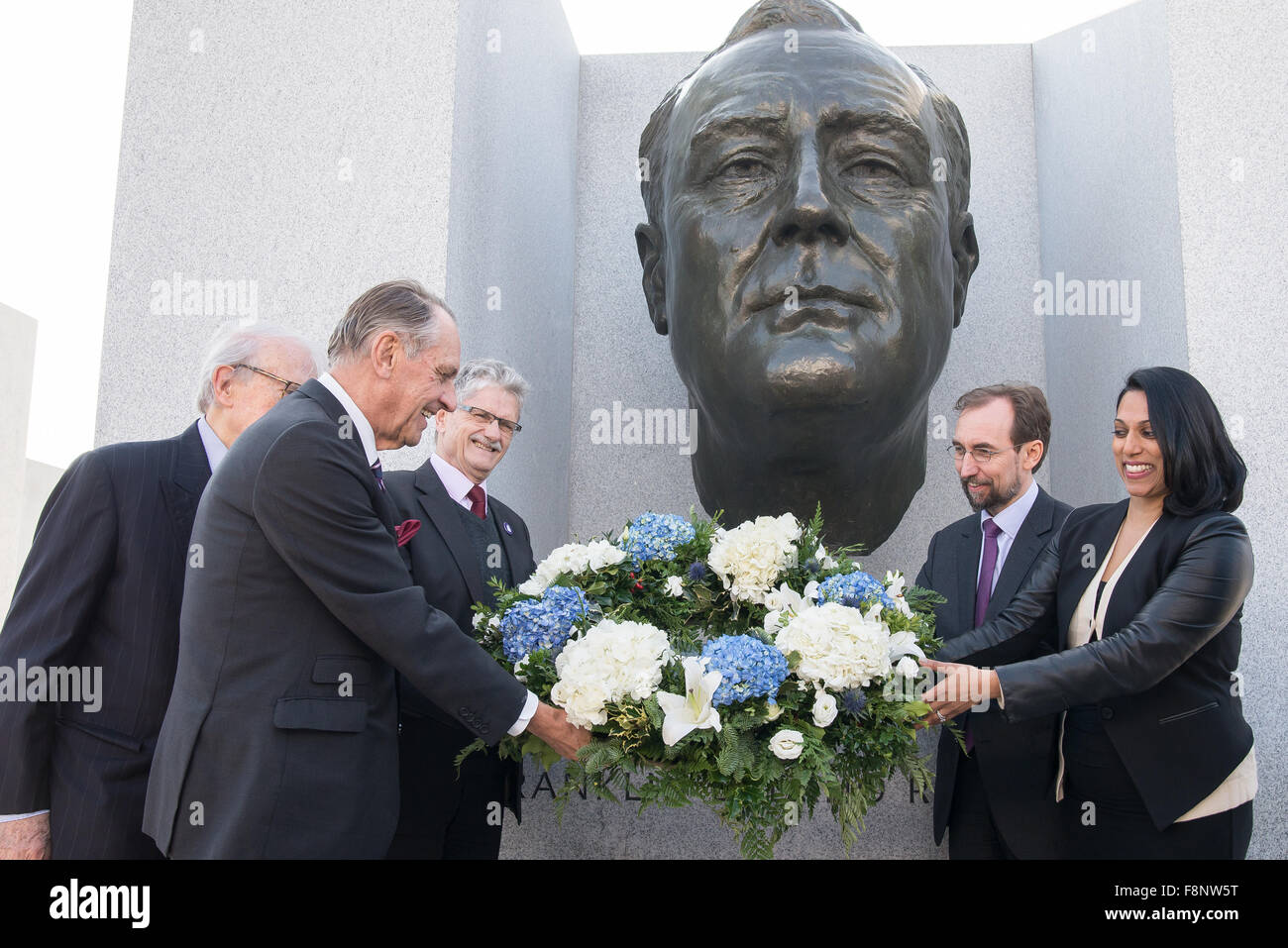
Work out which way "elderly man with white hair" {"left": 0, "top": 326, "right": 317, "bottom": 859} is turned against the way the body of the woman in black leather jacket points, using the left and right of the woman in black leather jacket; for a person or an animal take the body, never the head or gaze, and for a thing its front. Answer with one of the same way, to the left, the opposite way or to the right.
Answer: the opposite way

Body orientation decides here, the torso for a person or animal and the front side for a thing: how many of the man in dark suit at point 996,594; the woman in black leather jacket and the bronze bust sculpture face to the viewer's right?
0

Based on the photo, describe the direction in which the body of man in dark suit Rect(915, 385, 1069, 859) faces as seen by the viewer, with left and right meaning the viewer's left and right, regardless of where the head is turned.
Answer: facing the viewer and to the left of the viewer

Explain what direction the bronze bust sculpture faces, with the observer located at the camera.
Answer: facing the viewer

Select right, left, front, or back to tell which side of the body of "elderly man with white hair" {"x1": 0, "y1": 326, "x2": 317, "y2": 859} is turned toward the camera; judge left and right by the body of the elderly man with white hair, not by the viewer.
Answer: right

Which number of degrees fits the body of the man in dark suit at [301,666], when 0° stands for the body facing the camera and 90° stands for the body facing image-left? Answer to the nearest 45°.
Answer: approximately 270°

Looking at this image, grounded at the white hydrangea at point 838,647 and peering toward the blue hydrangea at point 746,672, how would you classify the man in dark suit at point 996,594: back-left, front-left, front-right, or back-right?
back-right

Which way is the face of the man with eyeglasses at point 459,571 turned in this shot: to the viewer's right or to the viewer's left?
to the viewer's right

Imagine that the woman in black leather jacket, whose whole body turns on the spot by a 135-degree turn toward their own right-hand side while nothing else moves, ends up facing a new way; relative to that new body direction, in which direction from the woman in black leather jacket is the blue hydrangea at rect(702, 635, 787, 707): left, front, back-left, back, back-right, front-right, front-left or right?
back-left

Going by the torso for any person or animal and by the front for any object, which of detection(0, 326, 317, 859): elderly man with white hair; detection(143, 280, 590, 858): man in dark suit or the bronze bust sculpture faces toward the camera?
the bronze bust sculpture

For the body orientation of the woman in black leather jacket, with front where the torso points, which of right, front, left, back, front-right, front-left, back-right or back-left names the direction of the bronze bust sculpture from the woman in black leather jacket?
right

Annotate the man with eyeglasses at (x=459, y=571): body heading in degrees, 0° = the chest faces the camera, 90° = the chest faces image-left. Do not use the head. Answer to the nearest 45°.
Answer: approximately 315°

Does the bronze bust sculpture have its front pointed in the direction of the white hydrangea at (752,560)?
yes

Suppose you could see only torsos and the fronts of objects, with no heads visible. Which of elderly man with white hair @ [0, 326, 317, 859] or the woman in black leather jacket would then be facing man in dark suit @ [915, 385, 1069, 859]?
the elderly man with white hair

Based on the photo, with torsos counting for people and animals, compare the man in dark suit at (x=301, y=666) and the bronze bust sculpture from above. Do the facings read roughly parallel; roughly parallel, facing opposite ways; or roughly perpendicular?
roughly perpendicular
